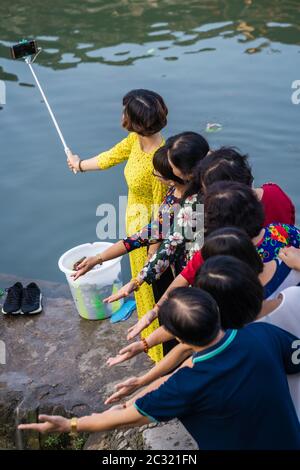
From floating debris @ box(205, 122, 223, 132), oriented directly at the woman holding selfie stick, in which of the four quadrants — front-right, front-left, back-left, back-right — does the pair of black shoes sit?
front-right

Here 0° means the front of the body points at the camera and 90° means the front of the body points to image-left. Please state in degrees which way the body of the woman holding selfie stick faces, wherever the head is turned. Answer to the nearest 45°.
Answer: approximately 135°

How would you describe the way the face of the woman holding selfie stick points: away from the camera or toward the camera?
away from the camera
